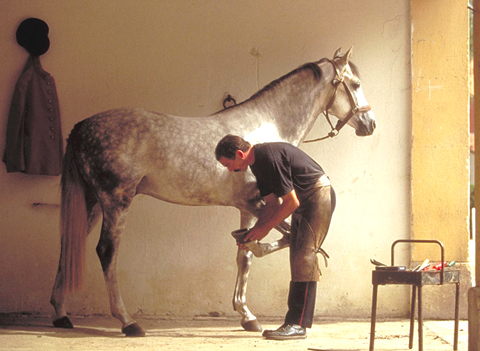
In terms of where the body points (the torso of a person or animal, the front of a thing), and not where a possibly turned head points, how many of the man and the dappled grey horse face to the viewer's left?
1

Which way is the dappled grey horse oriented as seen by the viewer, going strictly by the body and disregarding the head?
to the viewer's right

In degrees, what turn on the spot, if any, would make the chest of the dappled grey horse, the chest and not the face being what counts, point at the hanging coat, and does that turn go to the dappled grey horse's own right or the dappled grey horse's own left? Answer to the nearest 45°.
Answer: approximately 135° to the dappled grey horse's own left

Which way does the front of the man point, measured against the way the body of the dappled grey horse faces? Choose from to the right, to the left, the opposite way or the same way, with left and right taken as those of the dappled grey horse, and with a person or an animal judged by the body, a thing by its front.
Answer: the opposite way

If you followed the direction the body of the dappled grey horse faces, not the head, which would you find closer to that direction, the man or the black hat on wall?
the man

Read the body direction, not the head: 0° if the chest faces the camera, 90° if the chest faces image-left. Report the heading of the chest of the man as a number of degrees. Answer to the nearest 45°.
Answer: approximately 90°

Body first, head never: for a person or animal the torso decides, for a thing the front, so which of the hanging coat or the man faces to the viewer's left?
the man

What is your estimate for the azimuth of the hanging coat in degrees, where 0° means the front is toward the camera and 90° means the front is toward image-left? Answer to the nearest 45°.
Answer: approximately 315°
